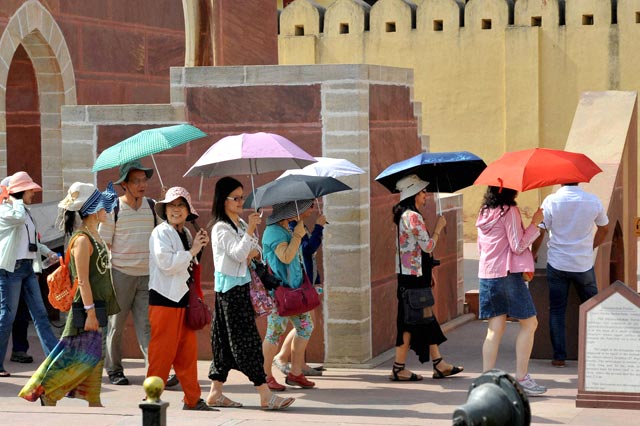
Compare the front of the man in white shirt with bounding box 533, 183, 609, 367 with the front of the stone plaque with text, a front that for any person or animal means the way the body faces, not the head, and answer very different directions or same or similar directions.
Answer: very different directions

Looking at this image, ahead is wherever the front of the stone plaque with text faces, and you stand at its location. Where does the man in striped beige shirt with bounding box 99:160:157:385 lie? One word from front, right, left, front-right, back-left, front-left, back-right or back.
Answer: right

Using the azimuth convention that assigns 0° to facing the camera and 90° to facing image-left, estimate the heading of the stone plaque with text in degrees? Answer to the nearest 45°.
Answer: approximately 0°

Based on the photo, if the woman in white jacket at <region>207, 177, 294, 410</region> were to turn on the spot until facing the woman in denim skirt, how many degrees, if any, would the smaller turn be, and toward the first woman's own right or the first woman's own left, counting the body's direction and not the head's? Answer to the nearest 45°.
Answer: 0° — they already face them

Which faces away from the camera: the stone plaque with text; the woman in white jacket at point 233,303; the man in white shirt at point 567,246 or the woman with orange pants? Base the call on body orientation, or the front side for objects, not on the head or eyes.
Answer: the man in white shirt

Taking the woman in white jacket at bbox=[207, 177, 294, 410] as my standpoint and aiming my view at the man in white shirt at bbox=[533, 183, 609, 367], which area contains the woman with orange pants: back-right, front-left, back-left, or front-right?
back-left

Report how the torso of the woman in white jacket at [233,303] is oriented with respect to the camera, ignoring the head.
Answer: to the viewer's right

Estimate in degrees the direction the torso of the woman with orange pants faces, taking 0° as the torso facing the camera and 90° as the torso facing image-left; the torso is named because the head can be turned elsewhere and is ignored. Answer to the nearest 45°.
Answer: approximately 315°

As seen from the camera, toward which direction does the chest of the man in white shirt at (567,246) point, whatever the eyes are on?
away from the camera

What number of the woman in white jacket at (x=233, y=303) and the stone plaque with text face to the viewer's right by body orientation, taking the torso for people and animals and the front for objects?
1

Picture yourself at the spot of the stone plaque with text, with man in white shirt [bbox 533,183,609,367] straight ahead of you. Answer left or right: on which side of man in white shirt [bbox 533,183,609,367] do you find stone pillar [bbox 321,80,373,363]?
left
